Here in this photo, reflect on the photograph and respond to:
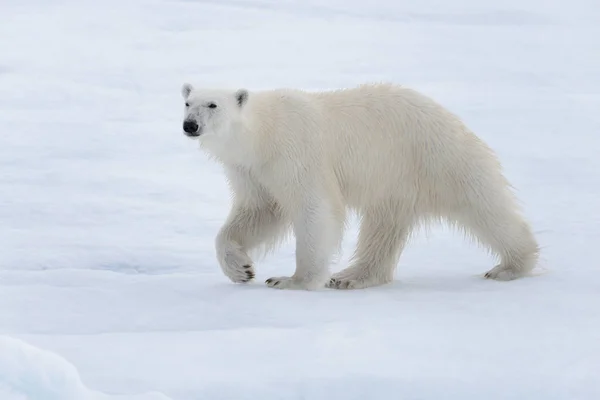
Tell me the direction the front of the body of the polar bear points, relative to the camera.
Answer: to the viewer's left
